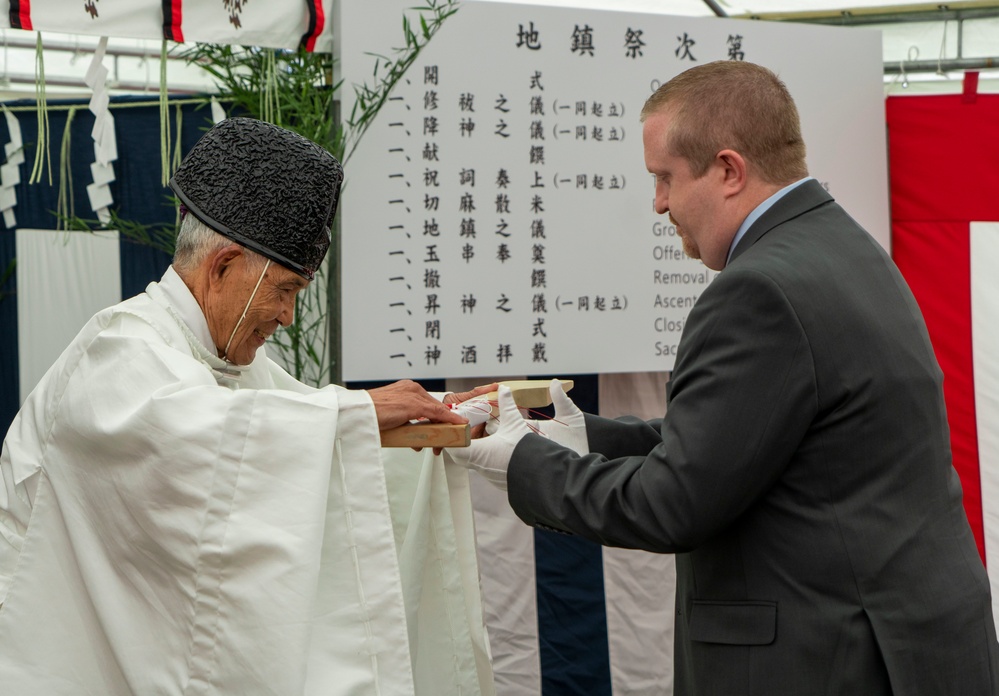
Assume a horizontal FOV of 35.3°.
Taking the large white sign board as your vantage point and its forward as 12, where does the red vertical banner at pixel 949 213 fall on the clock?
The red vertical banner is roughly at 8 o'clock from the large white sign board.

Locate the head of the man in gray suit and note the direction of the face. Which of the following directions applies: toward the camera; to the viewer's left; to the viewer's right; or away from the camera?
to the viewer's left

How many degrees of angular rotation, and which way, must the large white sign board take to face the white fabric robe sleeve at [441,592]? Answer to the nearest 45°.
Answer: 0° — it already faces it

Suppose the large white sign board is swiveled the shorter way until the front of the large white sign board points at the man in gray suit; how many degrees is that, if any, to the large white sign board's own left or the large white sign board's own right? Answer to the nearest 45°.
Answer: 0° — it already faces them

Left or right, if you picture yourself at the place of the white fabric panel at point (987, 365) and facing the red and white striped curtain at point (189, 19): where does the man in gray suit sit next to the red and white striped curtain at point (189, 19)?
left

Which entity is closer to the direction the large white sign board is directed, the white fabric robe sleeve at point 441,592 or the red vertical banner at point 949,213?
the white fabric robe sleeve

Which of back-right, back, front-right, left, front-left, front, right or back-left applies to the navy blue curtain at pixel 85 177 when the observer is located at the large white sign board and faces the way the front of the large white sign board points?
right

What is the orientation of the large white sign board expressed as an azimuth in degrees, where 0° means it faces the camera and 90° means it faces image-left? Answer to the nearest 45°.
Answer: approximately 0°

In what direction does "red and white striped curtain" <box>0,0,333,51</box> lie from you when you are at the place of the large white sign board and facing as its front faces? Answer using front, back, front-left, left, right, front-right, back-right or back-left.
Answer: front-right
